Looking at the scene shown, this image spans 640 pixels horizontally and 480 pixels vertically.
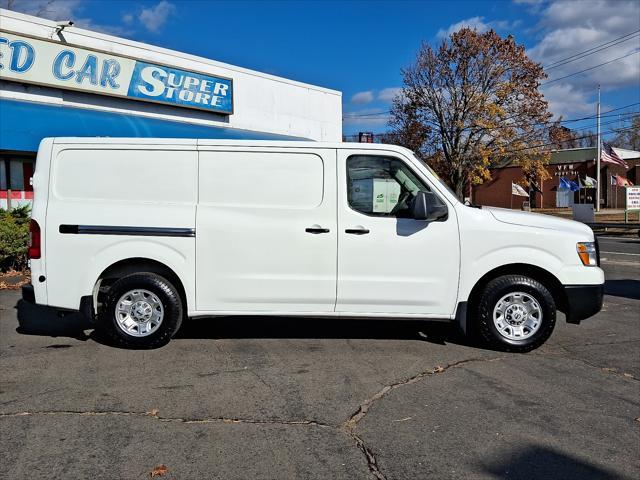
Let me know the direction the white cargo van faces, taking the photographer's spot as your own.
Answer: facing to the right of the viewer

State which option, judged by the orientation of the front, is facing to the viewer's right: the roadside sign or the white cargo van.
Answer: the white cargo van

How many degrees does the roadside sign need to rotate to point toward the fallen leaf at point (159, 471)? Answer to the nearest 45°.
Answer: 0° — it already faces it

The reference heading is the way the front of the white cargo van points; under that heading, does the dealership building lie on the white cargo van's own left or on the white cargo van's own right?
on the white cargo van's own left

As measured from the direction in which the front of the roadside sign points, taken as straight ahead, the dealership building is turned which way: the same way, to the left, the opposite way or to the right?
to the left

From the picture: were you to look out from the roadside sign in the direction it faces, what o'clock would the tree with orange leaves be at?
The tree with orange leaves is roughly at 4 o'clock from the roadside sign.

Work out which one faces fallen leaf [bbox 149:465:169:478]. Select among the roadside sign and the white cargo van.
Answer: the roadside sign

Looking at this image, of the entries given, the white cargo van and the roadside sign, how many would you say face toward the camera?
1

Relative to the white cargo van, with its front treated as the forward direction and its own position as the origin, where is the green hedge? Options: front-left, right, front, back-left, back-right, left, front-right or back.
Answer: back-left

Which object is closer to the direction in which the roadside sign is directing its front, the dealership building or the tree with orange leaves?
the dealership building

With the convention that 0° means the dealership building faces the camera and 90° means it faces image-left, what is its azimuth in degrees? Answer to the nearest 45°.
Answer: approximately 315°

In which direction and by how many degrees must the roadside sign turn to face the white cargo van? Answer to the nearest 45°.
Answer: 0° — it already faces it
